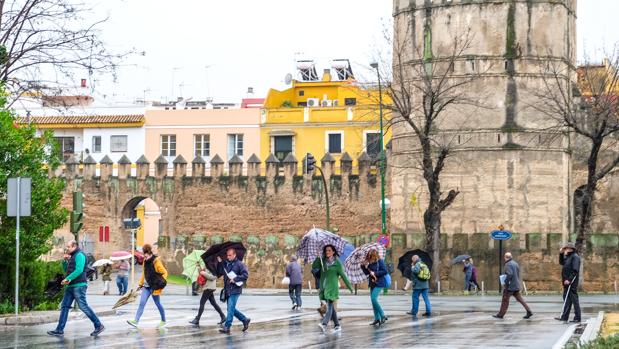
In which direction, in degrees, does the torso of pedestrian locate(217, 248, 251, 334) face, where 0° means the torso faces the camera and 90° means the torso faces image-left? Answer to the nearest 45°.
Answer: approximately 45°

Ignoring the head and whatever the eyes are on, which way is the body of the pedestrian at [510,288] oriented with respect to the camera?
to the viewer's left

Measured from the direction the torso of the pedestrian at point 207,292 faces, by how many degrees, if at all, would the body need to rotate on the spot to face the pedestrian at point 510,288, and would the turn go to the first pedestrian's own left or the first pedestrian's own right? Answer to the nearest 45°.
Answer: approximately 180°

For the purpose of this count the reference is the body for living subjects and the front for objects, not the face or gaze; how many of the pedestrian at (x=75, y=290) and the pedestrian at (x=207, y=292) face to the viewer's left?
2

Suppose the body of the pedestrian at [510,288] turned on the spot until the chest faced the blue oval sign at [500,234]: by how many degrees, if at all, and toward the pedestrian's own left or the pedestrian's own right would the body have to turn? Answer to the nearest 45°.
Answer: approximately 90° to the pedestrian's own right

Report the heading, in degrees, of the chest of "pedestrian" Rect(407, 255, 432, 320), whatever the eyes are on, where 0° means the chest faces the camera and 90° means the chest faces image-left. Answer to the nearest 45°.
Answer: approximately 135°

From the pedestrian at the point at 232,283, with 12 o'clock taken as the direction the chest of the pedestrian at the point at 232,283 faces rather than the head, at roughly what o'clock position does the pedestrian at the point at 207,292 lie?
the pedestrian at the point at 207,292 is roughly at 4 o'clock from the pedestrian at the point at 232,283.

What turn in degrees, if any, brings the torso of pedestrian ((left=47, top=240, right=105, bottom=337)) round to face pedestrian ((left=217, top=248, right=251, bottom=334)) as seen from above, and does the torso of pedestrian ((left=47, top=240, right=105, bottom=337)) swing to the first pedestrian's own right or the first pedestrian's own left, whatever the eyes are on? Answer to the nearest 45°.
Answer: approximately 180°

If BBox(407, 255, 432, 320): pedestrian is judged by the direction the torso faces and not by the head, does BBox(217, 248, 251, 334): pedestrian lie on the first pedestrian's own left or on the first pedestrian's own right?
on the first pedestrian's own left

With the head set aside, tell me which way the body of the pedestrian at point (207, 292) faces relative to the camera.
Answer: to the viewer's left

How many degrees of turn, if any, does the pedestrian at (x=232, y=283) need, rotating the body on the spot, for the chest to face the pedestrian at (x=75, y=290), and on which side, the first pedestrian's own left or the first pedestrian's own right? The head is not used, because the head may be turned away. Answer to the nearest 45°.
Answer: approximately 45° to the first pedestrian's own right

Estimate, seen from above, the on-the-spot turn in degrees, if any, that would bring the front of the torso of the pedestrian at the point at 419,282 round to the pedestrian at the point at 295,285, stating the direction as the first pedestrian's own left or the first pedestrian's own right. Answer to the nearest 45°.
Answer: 0° — they already face them
